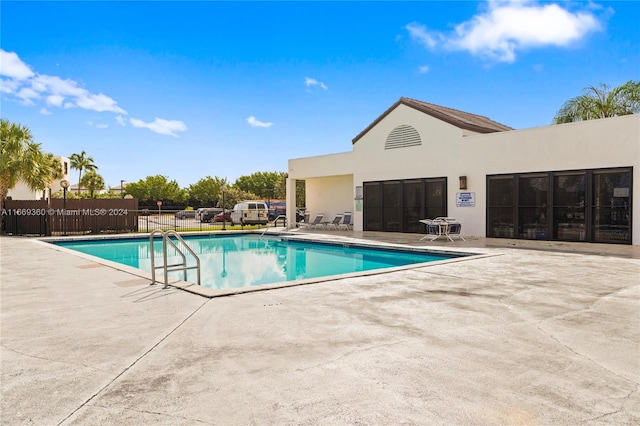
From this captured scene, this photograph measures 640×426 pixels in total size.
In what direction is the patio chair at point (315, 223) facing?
to the viewer's left

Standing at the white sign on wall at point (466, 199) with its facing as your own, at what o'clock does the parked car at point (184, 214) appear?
The parked car is roughly at 4 o'clock from the white sign on wall.

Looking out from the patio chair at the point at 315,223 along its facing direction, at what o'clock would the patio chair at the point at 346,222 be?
the patio chair at the point at 346,222 is roughly at 7 o'clock from the patio chair at the point at 315,223.

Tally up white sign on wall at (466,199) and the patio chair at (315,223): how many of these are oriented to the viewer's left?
1

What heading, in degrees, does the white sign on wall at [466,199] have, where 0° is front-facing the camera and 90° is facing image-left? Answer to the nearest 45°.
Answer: approximately 0°

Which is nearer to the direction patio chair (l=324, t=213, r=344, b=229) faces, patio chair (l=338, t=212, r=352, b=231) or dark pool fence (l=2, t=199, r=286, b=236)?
the dark pool fence

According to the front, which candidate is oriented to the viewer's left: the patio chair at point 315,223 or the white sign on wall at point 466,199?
the patio chair
